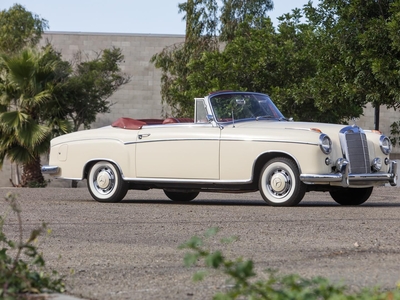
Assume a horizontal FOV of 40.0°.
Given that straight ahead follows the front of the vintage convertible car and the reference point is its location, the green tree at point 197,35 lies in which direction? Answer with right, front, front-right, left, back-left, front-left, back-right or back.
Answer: back-left

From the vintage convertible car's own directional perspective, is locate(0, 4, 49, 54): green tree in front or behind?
behind

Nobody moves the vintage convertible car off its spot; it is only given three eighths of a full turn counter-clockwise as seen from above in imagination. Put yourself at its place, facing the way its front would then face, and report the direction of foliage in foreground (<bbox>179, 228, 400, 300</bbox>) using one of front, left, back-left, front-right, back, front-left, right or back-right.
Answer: back

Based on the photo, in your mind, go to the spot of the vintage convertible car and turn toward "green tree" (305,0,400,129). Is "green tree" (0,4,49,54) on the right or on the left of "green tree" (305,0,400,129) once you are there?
left
